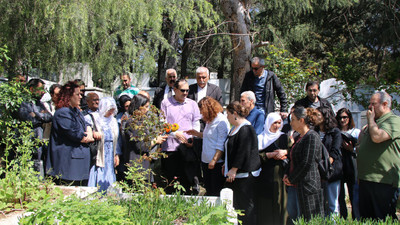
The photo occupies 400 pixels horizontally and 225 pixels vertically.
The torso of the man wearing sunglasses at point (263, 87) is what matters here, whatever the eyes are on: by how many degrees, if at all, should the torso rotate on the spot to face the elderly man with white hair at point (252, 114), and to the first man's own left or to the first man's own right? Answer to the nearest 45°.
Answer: approximately 45° to the first man's own left

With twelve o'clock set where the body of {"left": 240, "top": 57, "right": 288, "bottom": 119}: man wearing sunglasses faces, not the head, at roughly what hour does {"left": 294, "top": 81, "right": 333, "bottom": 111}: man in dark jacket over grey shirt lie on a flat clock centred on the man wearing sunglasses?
The man in dark jacket over grey shirt is roughly at 8 o'clock from the man wearing sunglasses.

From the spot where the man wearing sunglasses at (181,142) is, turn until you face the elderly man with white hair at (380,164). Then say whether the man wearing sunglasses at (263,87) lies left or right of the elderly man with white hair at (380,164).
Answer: left

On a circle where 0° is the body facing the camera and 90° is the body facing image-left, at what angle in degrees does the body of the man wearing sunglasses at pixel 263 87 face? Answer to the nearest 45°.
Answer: approximately 45°

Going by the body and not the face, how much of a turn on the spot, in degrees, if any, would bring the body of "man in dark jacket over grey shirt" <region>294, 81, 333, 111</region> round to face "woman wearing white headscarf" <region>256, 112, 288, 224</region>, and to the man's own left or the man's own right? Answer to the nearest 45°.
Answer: approximately 45° to the man's own right

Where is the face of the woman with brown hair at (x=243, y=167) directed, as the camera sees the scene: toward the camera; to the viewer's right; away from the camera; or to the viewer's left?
to the viewer's left

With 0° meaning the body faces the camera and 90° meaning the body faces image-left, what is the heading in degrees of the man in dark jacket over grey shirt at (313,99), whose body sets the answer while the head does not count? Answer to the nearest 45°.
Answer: approximately 0°

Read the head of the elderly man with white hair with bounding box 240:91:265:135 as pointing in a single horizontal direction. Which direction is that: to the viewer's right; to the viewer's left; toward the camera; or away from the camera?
to the viewer's left

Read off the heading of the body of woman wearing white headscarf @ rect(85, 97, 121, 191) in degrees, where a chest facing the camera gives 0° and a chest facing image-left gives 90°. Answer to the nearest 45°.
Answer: approximately 315°

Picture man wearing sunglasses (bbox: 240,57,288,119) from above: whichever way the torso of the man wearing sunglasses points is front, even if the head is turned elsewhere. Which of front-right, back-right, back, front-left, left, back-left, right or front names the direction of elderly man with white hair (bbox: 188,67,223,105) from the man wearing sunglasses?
front-right

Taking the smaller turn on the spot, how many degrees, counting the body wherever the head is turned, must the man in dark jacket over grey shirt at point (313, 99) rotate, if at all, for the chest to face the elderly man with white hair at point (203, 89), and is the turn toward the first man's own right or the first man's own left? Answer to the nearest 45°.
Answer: approximately 90° to the first man's own right

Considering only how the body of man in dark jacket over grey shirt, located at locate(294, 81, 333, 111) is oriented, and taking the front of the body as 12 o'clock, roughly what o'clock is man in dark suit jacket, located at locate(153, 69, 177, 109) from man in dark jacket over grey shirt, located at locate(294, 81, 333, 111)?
man in dark suit jacket, located at locate(153, 69, 177, 109) is roughly at 3 o'clock from man in dark jacket over grey shirt, located at locate(294, 81, 333, 111).
